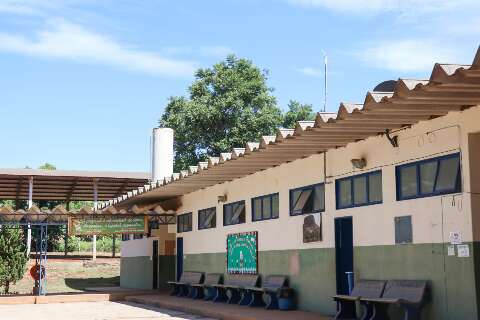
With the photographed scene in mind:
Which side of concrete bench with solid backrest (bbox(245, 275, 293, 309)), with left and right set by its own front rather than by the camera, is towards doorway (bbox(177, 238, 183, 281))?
right

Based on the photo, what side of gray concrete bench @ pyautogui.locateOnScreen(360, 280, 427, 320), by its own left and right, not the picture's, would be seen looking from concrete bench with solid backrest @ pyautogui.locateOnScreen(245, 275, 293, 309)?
right

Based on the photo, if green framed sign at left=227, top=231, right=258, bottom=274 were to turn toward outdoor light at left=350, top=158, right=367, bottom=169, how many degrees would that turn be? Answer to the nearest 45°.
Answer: approximately 45° to its left

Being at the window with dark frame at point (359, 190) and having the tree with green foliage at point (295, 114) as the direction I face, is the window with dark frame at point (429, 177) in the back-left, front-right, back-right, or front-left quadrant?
back-right

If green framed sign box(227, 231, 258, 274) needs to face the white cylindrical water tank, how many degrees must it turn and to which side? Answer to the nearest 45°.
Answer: approximately 135° to its right

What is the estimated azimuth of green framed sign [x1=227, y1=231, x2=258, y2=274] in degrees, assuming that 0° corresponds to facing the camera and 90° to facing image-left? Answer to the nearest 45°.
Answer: approximately 45°

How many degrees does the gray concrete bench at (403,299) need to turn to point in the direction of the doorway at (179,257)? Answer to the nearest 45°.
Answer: approximately 90° to its right

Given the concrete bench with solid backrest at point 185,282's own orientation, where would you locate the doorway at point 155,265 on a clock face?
The doorway is roughly at 4 o'clock from the concrete bench with solid backrest.

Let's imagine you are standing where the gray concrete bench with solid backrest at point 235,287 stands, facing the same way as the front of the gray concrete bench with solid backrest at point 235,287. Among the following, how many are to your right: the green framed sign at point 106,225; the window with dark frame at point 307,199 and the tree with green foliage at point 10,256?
2

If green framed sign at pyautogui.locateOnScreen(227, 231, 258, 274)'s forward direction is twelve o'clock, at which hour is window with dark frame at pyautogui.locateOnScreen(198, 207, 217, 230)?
The window with dark frame is roughly at 4 o'clock from the green framed sign.

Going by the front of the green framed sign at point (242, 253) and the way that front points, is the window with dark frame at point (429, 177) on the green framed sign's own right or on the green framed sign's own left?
on the green framed sign's own left

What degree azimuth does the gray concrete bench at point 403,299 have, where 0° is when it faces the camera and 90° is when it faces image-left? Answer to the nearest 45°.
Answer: approximately 45°

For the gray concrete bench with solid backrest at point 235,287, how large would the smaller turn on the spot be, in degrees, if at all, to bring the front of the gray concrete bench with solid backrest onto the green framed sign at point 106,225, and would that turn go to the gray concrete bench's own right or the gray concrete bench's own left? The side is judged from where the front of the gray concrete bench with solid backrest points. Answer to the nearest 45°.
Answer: approximately 90° to the gray concrete bench's own right
